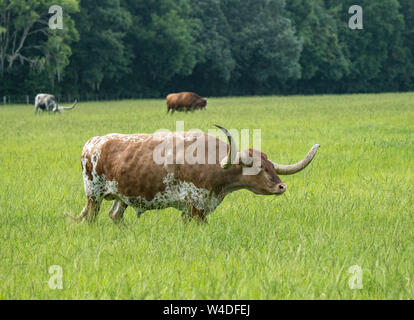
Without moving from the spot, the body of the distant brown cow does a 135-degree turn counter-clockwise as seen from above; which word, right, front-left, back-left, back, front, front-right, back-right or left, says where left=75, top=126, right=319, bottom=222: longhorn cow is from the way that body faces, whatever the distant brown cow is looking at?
back-left

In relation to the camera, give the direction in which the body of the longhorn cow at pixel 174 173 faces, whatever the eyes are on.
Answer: to the viewer's right

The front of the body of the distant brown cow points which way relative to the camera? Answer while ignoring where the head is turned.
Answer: to the viewer's right
